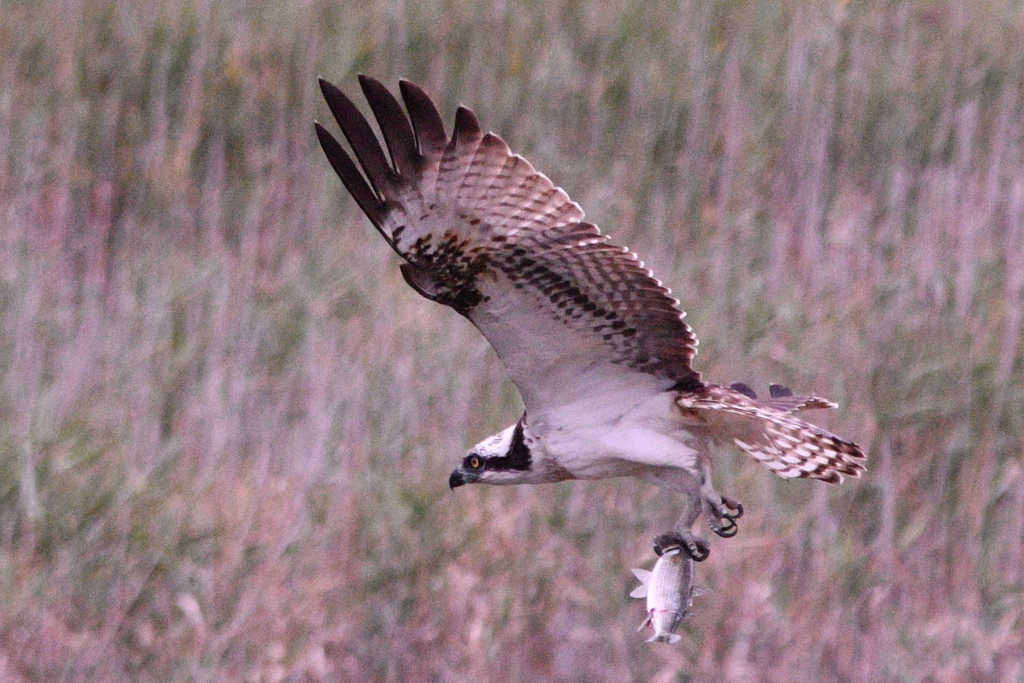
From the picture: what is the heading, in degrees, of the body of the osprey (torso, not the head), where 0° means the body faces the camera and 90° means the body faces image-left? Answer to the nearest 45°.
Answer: approximately 90°
